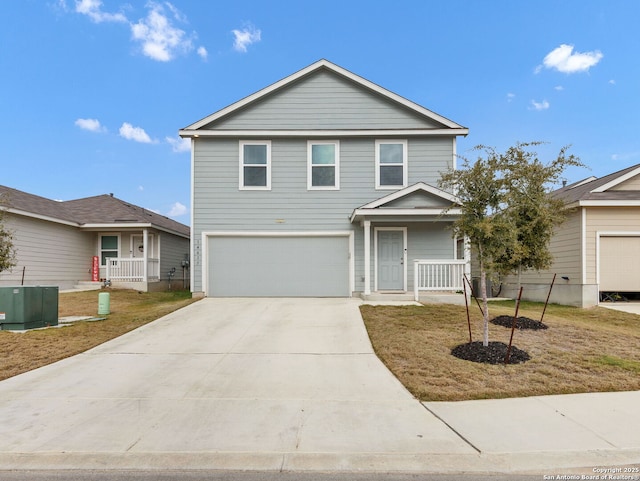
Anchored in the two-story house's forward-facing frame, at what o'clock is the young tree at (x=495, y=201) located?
The young tree is roughly at 11 o'clock from the two-story house.

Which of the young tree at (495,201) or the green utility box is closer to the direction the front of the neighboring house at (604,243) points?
the young tree

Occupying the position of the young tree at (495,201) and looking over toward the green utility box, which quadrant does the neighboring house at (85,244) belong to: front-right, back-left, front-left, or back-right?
front-right

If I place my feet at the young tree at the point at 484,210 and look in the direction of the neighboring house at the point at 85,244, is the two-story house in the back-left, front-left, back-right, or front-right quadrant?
front-right

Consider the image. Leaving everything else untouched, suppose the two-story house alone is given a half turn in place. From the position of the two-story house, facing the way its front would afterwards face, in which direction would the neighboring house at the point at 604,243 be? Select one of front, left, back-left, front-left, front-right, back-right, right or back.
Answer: right

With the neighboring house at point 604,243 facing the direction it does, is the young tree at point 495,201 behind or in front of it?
in front

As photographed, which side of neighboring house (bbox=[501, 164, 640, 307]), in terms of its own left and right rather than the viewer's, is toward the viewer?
front

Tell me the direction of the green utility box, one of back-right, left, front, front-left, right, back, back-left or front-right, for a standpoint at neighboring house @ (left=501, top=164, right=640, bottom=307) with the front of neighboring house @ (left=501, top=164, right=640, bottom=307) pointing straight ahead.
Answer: front-right

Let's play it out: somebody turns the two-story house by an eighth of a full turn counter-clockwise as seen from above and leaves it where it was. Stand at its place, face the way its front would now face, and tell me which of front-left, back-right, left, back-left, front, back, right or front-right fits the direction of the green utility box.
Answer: right

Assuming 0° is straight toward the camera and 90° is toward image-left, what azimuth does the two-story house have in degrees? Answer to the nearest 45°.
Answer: approximately 0°

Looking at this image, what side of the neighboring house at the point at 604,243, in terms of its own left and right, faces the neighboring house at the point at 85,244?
right
